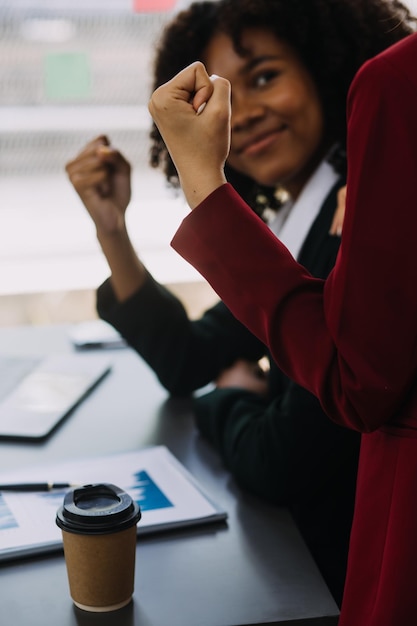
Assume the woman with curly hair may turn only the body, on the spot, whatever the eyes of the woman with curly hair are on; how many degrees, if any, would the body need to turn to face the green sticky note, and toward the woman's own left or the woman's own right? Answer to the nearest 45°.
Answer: approximately 90° to the woman's own right

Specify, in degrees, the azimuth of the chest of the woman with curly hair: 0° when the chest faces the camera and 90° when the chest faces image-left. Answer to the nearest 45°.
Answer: approximately 45°

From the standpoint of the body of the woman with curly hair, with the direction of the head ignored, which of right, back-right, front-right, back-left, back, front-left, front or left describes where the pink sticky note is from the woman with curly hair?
back-right

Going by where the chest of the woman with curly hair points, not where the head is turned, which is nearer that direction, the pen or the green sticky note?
the pen
